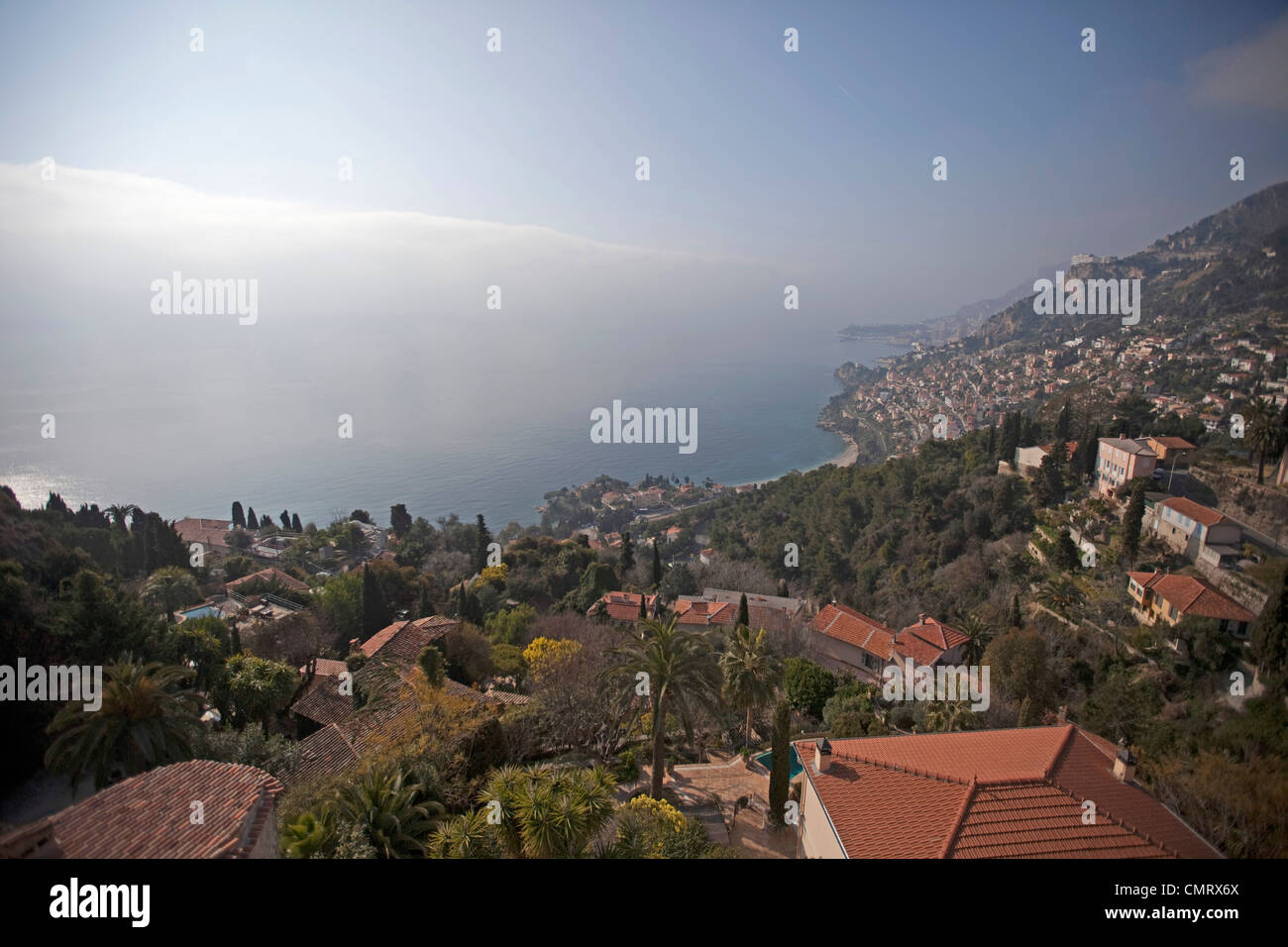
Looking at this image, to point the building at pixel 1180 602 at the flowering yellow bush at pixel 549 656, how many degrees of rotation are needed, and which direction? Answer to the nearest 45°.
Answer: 0° — it already faces it

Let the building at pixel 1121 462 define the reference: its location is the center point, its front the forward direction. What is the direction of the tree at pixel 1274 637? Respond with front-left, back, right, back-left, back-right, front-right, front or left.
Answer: front-left

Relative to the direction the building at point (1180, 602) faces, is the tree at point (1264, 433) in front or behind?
behind

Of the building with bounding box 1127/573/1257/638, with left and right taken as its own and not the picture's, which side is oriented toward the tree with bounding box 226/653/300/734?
front

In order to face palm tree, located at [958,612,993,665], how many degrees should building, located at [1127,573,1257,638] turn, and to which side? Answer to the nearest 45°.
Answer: approximately 45° to its right

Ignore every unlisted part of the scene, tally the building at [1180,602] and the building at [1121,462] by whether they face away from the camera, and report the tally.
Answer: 0
